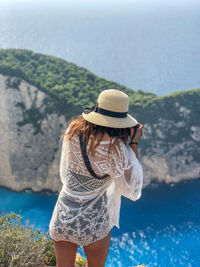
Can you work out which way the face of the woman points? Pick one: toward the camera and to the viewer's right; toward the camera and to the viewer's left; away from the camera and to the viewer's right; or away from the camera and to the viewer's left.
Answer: away from the camera and to the viewer's right

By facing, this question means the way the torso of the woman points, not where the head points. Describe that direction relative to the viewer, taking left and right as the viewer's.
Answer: facing away from the viewer and to the right of the viewer
